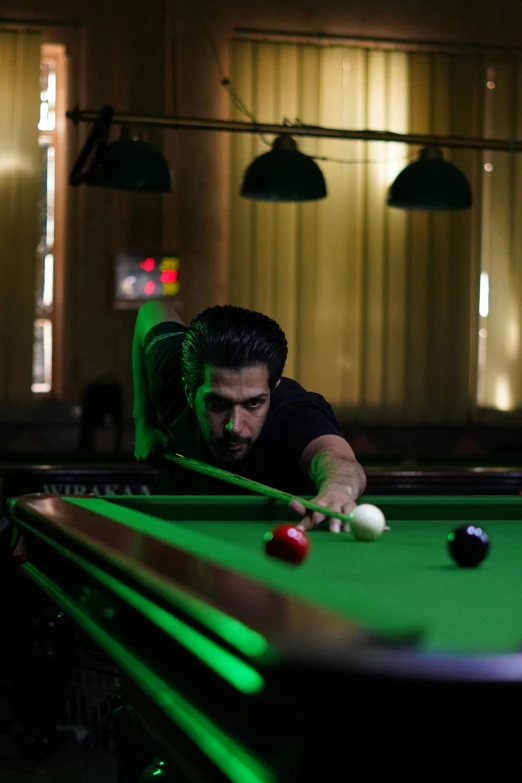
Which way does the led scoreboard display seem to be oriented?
toward the camera

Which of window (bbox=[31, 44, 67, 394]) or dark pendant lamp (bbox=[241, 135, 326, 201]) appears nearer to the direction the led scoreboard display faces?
the dark pendant lamp

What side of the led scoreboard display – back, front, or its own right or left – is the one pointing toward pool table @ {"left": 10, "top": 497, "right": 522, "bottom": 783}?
front

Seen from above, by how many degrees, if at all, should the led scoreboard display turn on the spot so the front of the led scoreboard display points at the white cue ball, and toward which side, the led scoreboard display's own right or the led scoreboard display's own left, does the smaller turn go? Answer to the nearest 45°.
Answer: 0° — it already faces it

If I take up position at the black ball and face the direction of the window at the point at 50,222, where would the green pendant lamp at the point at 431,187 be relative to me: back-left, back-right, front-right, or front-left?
front-right

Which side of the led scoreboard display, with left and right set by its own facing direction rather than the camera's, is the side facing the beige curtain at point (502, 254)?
left

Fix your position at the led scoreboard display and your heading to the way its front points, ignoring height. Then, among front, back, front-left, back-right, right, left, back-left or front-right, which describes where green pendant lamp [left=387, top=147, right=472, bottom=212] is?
front-left

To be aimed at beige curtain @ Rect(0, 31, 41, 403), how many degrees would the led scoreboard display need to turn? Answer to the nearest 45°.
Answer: approximately 90° to its right

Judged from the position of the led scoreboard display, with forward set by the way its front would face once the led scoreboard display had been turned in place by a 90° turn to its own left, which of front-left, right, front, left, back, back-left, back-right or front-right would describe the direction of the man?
right

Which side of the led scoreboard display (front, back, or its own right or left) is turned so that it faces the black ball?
front

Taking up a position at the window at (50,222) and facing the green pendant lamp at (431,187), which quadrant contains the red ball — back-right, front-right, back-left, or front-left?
front-right

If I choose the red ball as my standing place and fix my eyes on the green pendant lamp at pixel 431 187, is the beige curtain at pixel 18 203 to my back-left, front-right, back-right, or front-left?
front-left

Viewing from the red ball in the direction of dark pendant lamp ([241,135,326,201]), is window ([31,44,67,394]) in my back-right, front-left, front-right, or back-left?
front-left
